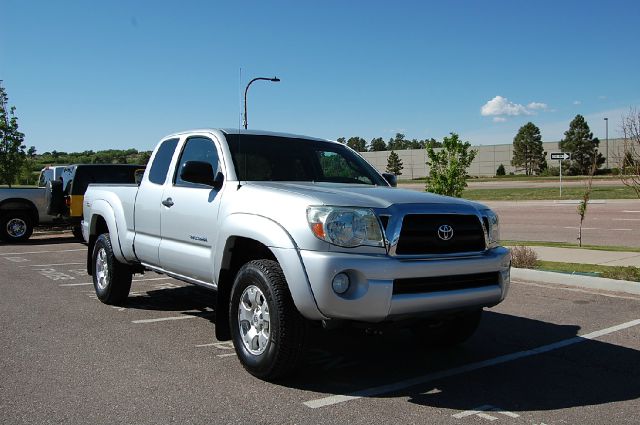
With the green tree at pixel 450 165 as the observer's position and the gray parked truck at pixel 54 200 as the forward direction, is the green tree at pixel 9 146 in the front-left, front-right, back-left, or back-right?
front-right

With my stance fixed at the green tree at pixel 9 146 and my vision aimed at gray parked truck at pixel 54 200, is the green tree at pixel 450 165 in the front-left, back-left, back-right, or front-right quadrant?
front-left

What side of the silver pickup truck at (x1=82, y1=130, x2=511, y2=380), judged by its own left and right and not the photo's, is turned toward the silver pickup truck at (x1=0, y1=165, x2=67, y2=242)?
back

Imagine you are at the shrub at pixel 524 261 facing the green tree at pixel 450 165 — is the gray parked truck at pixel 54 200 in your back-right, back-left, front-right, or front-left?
front-left

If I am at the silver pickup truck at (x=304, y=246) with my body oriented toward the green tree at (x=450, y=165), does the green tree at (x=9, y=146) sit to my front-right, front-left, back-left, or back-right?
front-left

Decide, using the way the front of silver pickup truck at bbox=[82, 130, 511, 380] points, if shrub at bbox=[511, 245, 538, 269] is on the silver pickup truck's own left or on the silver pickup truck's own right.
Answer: on the silver pickup truck's own left

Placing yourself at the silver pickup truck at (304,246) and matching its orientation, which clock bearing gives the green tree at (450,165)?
The green tree is roughly at 8 o'clock from the silver pickup truck.

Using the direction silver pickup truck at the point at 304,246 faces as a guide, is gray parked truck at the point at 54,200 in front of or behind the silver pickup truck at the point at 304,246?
behind

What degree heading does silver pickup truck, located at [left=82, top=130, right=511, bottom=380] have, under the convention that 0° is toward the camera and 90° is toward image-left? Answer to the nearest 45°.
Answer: approximately 315°
